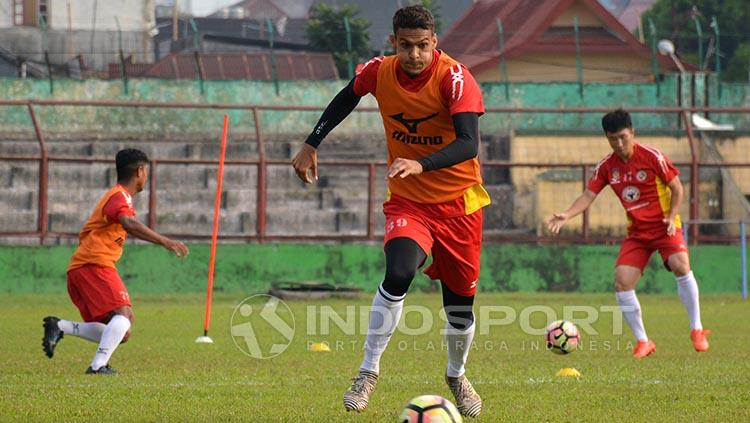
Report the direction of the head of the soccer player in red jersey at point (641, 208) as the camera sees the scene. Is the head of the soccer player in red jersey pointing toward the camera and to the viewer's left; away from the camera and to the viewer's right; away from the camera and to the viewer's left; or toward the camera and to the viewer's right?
toward the camera and to the viewer's left

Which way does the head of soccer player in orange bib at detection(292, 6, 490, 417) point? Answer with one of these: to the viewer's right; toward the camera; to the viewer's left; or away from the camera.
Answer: toward the camera

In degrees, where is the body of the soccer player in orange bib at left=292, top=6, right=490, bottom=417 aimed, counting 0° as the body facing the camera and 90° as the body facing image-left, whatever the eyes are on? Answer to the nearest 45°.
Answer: approximately 0°

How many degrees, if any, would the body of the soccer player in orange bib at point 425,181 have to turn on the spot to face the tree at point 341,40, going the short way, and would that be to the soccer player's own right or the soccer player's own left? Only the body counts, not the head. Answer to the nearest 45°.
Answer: approximately 180°

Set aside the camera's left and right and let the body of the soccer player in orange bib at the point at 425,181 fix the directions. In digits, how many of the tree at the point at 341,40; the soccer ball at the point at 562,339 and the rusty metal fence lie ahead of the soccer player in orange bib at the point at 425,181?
0

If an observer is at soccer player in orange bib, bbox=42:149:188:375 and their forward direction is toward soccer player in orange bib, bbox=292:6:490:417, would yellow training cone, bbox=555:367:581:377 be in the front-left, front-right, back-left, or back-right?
front-left
